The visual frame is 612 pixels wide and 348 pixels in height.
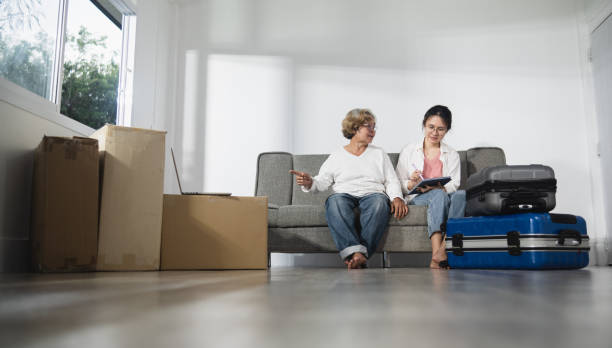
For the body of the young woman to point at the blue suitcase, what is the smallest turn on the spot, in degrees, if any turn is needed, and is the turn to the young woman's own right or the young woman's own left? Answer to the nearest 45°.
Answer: approximately 45° to the young woman's own left

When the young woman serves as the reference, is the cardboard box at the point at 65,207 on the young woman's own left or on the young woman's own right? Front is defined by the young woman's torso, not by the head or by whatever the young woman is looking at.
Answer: on the young woman's own right

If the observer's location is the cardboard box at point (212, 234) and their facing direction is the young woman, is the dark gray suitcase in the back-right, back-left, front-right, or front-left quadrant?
front-right

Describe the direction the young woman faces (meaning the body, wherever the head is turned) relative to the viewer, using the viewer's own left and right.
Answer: facing the viewer

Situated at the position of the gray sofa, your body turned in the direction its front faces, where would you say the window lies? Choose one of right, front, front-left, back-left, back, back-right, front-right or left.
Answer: right

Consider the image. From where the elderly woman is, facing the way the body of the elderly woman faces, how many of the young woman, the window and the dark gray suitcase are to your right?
1

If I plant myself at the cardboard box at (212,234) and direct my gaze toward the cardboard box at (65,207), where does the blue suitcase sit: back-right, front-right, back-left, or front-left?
back-left

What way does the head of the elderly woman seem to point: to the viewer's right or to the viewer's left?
to the viewer's right

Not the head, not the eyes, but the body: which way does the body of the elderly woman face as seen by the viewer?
toward the camera

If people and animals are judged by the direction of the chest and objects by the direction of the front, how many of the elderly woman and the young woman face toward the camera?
2
